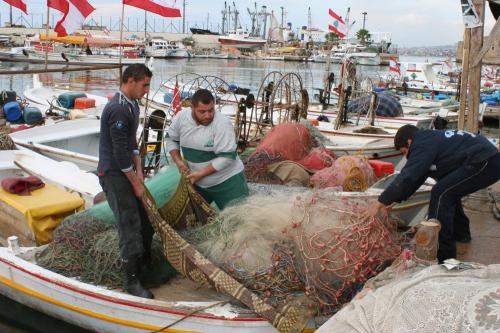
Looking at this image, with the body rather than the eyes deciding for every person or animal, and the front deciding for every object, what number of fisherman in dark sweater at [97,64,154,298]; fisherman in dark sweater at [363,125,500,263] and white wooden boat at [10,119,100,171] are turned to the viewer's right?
1

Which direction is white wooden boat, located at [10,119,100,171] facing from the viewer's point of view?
to the viewer's left

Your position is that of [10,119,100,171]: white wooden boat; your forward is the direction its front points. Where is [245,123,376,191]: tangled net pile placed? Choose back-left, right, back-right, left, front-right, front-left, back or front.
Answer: back-left

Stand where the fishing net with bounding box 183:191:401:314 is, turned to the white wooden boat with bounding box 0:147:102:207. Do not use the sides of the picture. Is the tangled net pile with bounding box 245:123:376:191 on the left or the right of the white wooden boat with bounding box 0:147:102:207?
right

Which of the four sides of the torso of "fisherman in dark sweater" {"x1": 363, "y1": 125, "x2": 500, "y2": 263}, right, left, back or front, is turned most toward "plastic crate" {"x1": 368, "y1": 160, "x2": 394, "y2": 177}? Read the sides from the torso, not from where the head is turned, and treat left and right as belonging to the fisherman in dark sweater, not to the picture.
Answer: right

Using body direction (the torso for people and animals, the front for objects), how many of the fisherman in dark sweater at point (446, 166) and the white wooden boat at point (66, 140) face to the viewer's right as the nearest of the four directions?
0

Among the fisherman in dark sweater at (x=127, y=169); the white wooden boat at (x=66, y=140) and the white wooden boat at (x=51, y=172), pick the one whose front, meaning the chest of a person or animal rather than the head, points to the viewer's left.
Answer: the white wooden boat at (x=66, y=140)

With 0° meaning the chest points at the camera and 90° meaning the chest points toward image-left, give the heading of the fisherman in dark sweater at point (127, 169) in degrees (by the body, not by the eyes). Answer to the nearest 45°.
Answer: approximately 270°

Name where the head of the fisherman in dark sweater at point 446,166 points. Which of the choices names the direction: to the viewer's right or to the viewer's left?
to the viewer's left

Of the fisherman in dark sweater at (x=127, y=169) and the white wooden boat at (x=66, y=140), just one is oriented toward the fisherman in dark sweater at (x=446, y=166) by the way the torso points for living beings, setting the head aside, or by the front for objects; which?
the fisherman in dark sweater at (x=127, y=169)

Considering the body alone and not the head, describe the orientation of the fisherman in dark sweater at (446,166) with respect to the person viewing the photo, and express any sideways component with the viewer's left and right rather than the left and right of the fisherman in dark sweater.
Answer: facing to the left of the viewer

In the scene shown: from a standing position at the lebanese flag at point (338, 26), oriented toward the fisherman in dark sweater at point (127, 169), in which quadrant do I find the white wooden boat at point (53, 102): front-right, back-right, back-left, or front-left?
front-right

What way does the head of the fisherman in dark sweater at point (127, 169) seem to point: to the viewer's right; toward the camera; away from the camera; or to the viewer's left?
to the viewer's right

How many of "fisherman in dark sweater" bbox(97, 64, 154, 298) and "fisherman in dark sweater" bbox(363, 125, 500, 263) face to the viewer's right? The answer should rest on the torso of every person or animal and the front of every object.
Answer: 1

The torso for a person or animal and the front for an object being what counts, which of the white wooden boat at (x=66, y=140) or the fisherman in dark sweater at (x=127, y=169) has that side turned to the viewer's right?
the fisherman in dark sweater
